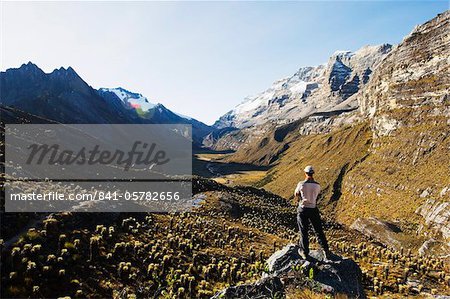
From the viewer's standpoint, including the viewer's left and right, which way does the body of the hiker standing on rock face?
facing away from the viewer and to the left of the viewer
